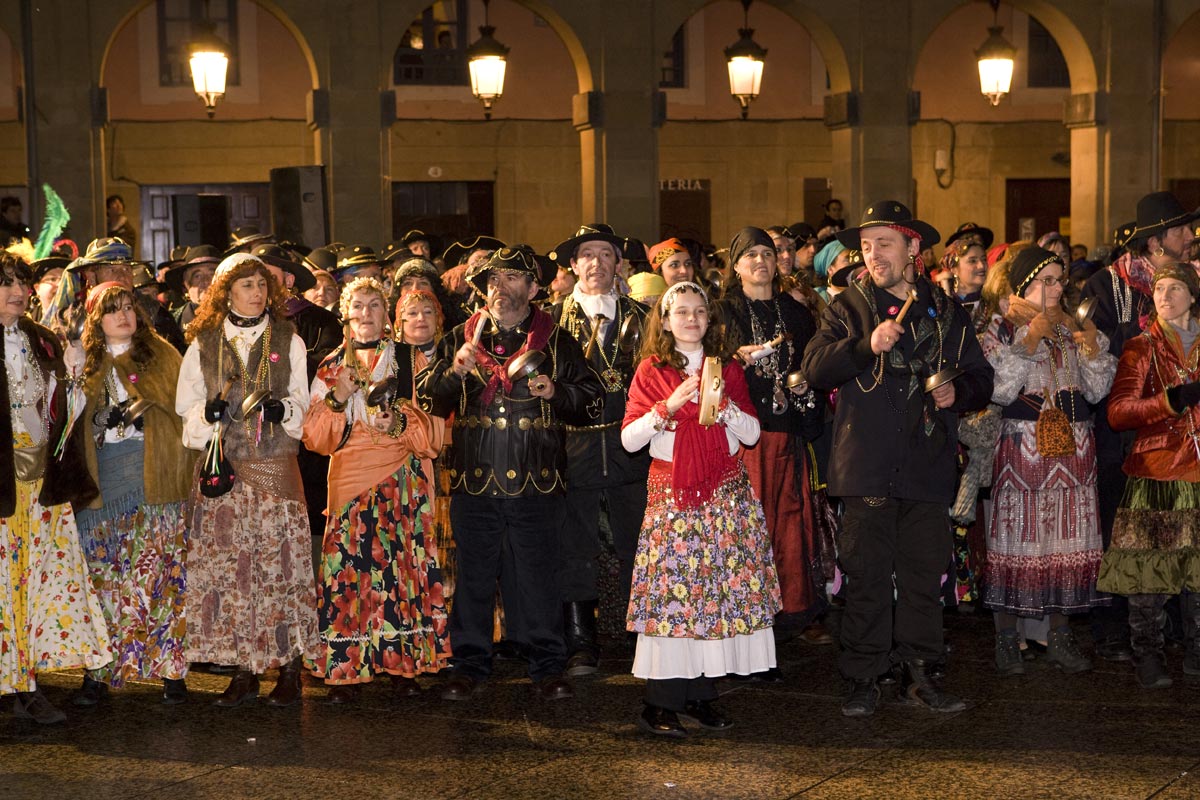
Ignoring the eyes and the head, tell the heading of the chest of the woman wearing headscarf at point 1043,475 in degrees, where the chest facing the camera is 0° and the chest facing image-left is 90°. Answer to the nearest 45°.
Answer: approximately 315°

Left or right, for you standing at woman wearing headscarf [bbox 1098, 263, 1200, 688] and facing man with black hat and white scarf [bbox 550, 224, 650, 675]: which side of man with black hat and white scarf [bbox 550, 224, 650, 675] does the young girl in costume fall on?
left

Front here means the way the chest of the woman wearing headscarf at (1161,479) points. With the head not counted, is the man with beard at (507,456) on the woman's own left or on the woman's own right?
on the woman's own right

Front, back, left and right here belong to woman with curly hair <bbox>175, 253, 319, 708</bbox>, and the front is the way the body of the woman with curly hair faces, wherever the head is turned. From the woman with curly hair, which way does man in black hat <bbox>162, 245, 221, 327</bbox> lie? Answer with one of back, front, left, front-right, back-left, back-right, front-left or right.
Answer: back

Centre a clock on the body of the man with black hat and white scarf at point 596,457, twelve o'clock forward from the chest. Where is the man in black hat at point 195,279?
The man in black hat is roughly at 4 o'clock from the man with black hat and white scarf.

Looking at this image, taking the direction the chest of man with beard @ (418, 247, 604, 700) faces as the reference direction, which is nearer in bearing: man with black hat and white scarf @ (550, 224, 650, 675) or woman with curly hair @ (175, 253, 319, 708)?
the woman with curly hair

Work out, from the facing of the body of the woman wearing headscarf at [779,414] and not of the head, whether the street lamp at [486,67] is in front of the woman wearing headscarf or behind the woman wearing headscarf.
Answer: behind

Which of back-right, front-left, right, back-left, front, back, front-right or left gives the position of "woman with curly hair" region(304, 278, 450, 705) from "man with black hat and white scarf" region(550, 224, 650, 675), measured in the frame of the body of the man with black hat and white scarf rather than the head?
front-right

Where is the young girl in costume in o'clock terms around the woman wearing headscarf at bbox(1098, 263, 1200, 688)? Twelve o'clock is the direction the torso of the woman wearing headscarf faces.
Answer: The young girl in costume is roughly at 3 o'clock from the woman wearing headscarf.

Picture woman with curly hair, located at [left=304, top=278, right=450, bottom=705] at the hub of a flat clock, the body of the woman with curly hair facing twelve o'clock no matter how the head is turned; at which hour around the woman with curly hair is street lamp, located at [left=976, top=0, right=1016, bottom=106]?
The street lamp is roughly at 7 o'clock from the woman with curly hair.

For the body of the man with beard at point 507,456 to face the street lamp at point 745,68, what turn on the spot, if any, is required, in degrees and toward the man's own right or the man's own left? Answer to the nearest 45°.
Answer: approximately 180°

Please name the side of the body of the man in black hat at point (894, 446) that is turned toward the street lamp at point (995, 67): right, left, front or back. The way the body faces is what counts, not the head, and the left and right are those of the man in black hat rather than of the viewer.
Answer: back

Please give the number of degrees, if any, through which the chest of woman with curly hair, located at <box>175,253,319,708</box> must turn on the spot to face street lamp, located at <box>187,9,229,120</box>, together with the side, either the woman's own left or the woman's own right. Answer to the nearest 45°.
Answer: approximately 180°

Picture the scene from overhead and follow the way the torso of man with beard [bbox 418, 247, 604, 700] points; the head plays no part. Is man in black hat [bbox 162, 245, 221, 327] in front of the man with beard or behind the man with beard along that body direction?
behind
